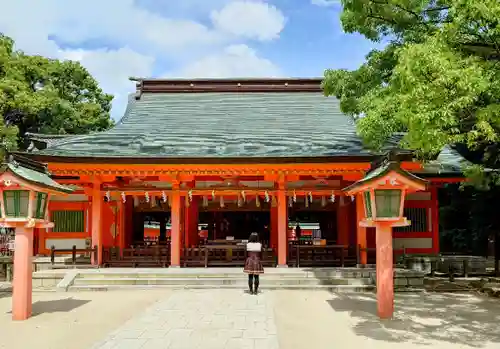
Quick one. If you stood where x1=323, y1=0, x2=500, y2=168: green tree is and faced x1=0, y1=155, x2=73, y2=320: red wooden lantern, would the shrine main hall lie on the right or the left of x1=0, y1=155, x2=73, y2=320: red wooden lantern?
right

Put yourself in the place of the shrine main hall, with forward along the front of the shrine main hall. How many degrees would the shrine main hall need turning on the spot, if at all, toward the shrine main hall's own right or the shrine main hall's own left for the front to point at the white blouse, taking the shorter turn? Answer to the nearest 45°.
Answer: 0° — it already faces it

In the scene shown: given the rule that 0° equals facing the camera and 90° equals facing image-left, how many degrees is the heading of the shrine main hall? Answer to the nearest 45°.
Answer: approximately 0°

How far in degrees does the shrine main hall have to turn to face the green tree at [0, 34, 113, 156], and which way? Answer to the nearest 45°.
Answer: approximately 135° to its right
